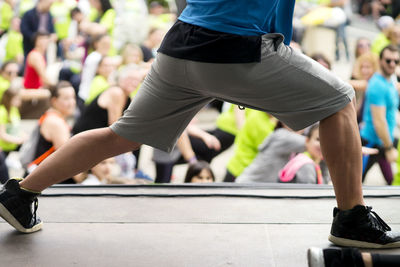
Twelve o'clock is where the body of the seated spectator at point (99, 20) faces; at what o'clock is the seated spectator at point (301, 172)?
the seated spectator at point (301, 172) is roughly at 10 o'clock from the seated spectator at point (99, 20).

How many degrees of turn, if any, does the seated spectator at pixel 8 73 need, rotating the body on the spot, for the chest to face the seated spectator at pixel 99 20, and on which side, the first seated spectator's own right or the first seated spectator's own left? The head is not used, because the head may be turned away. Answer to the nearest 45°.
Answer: approximately 90° to the first seated spectator's own left

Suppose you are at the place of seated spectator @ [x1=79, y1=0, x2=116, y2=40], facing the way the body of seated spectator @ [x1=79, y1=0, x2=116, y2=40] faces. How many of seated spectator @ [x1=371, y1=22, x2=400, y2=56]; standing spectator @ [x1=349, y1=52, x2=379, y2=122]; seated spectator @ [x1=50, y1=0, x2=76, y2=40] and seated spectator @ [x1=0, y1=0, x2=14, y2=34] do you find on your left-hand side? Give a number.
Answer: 2

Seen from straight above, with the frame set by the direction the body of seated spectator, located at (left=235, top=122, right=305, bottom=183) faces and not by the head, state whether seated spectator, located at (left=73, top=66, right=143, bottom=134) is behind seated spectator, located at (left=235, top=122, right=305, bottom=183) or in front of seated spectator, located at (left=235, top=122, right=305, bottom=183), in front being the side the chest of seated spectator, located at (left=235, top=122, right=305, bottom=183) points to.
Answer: behind

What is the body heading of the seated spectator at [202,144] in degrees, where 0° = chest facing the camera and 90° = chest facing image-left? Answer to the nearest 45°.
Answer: approximately 45°

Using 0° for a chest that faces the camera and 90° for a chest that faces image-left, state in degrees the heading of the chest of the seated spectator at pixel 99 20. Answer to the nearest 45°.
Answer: approximately 45°
